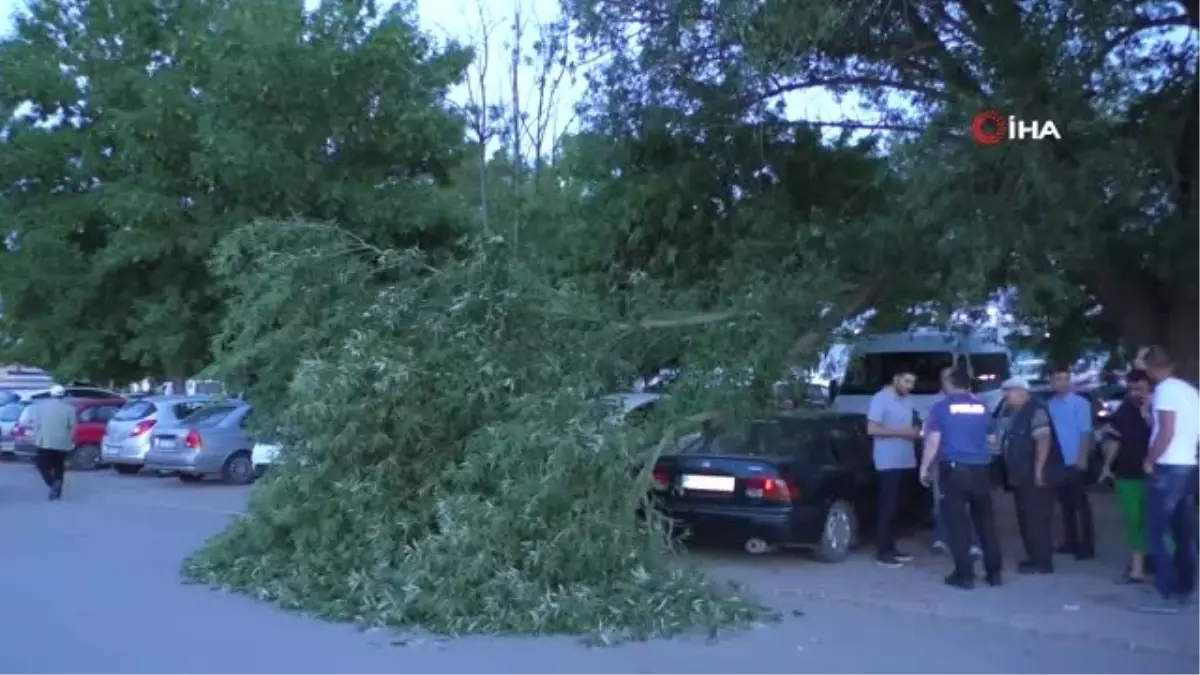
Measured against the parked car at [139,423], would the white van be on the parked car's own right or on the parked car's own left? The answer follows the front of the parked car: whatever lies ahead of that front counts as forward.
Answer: on the parked car's own right

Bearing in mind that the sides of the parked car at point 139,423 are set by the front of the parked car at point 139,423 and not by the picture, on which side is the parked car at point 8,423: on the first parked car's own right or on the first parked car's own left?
on the first parked car's own left

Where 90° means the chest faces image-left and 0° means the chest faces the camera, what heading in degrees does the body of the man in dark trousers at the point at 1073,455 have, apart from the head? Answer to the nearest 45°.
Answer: approximately 45°

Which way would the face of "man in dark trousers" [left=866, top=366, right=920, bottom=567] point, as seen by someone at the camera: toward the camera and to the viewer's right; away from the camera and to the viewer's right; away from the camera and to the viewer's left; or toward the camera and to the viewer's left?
toward the camera and to the viewer's right

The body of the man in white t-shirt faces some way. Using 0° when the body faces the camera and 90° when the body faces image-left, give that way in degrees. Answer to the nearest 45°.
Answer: approximately 90°

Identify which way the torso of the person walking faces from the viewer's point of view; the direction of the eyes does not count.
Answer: away from the camera

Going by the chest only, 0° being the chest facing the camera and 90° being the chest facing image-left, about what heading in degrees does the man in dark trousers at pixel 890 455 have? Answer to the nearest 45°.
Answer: approximately 315°

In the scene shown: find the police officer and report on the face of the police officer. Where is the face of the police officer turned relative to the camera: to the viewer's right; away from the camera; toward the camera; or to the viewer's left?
away from the camera

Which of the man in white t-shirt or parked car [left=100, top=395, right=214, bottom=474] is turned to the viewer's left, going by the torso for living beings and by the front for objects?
the man in white t-shirt

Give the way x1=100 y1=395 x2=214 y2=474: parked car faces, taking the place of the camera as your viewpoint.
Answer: facing away from the viewer and to the right of the viewer

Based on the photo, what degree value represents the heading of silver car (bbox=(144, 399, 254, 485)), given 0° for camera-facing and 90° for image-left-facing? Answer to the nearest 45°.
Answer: approximately 225°
